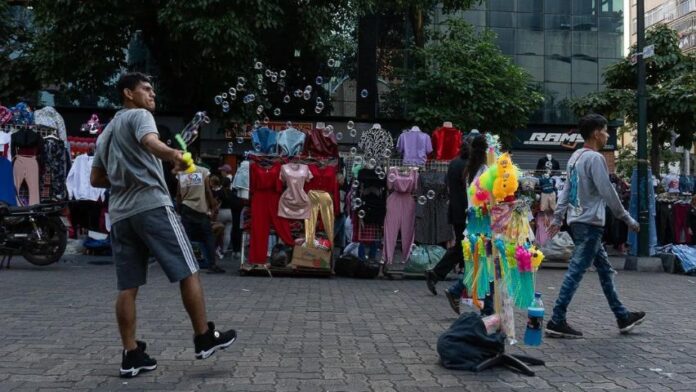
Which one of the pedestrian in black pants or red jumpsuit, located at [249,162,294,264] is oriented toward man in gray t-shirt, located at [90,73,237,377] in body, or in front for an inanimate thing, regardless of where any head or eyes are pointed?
the red jumpsuit

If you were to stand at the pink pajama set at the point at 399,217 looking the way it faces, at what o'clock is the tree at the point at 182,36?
The tree is roughly at 4 o'clock from the pink pajama set.

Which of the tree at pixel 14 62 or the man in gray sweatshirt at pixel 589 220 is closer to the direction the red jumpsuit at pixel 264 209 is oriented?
the man in gray sweatshirt

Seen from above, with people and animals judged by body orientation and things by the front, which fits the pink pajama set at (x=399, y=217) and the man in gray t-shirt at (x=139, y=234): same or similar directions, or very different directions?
very different directions

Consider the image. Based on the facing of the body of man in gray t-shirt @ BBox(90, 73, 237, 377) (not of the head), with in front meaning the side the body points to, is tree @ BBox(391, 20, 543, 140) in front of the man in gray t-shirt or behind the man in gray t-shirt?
in front

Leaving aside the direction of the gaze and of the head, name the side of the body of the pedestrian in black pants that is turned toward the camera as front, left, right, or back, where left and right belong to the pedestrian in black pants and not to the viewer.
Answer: right

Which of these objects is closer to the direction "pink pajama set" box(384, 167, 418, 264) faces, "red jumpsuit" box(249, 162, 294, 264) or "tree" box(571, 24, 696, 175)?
the red jumpsuit

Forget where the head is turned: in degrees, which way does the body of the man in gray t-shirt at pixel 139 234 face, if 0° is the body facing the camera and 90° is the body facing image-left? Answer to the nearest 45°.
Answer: approximately 225°
